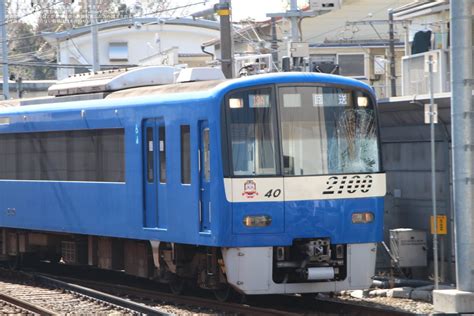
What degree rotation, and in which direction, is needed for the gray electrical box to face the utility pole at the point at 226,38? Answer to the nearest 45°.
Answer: approximately 135° to its right

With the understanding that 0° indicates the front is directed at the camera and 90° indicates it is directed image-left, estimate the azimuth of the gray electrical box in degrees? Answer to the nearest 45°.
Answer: approximately 0°

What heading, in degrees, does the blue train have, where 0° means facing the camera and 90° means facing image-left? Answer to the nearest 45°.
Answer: approximately 315°

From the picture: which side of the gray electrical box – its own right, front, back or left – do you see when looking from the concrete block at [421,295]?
front

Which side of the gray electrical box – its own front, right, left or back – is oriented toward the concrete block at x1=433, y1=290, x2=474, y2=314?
front

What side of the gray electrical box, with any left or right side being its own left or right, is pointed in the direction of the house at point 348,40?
back

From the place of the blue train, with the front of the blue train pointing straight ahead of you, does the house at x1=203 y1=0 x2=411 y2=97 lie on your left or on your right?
on your left
